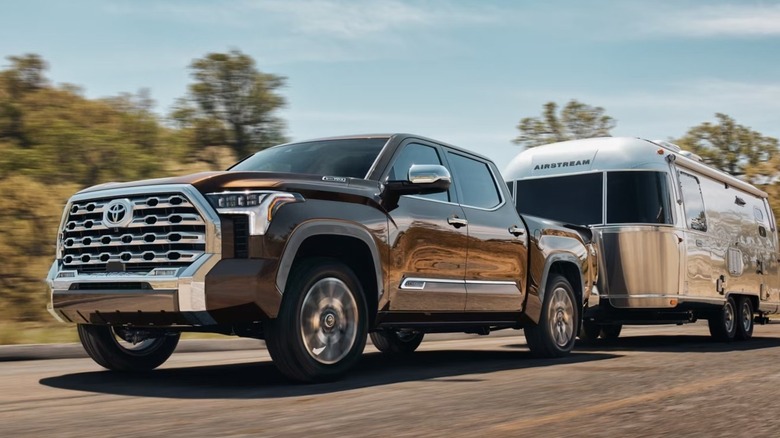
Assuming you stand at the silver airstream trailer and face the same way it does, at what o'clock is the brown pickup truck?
The brown pickup truck is roughly at 11 o'clock from the silver airstream trailer.

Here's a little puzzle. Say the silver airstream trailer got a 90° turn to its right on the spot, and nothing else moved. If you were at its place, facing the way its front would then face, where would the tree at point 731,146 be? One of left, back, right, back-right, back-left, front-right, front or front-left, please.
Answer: front-right

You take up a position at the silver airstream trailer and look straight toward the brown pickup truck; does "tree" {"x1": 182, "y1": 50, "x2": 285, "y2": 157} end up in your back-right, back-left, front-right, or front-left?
back-right

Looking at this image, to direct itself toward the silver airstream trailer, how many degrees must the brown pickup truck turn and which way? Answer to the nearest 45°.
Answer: approximately 180°

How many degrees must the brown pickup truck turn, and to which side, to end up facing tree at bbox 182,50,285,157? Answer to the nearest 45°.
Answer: approximately 135° to its right

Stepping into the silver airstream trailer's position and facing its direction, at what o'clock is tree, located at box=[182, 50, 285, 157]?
The tree is roughly at 3 o'clock from the silver airstream trailer.

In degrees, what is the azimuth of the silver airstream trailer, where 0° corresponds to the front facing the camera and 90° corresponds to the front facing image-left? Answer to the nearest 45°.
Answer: approximately 45°

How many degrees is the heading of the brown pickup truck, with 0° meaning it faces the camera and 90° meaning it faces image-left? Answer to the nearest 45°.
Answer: approximately 45°
